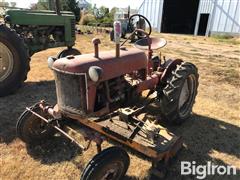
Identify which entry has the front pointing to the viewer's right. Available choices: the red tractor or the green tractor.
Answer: the green tractor

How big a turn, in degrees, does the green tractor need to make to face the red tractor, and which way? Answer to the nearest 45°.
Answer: approximately 90° to its right

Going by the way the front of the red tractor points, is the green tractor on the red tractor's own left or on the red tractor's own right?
on the red tractor's own right

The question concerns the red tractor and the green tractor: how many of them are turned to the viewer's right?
1

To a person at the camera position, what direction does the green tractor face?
facing to the right of the viewer
